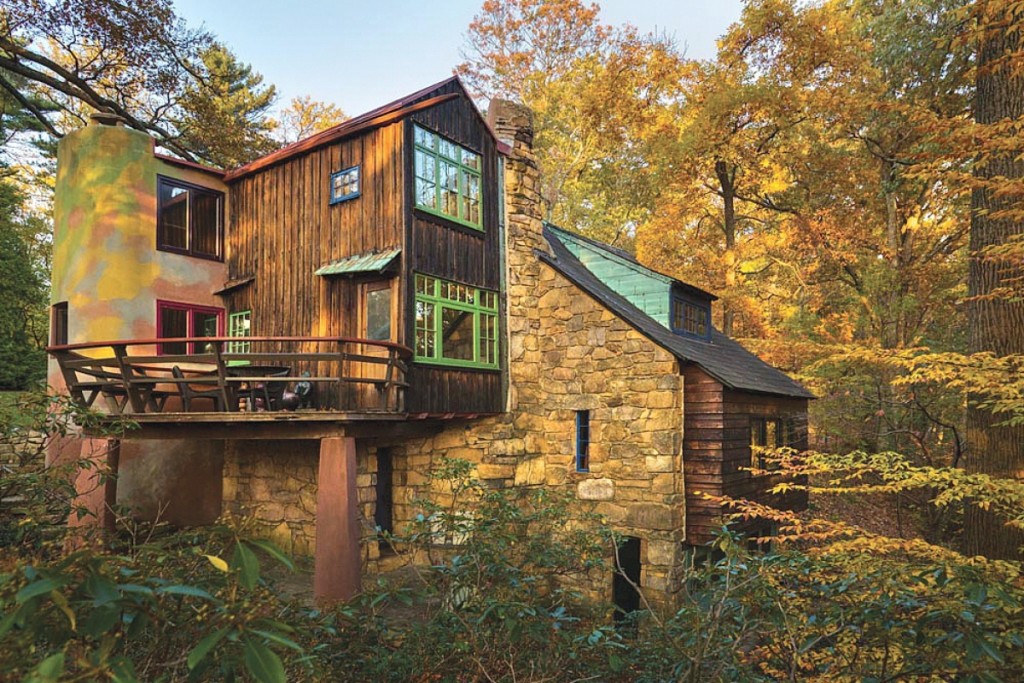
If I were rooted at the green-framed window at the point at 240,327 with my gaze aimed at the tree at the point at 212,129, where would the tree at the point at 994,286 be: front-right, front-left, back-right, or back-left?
back-right

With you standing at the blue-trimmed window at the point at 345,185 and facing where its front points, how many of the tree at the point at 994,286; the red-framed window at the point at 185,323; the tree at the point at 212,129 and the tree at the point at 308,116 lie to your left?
1

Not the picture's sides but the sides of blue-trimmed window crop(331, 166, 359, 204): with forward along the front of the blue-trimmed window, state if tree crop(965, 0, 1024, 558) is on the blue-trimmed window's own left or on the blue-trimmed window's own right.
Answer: on the blue-trimmed window's own left

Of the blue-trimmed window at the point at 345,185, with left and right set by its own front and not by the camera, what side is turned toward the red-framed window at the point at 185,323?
right

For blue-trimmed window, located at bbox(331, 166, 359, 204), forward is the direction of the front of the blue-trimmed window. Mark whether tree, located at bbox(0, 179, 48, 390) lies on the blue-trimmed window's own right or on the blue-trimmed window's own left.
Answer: on the blue-trimmed window's own right

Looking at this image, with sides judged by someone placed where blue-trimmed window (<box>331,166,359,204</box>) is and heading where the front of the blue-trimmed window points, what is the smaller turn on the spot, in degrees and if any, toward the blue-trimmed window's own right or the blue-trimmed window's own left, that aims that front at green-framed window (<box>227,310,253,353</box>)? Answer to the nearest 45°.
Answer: approximately 90° to the blue-trimmed window's own right

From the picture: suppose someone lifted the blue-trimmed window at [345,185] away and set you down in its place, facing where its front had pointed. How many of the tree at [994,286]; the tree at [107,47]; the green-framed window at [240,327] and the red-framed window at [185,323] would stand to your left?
1

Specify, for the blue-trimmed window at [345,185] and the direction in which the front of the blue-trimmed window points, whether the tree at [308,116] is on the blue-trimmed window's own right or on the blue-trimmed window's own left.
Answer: on the blue-trimmed window's own right

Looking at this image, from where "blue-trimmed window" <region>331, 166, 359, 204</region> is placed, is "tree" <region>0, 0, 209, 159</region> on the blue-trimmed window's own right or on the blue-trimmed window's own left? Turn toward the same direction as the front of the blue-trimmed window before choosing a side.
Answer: on the blue-trimmed window's own right

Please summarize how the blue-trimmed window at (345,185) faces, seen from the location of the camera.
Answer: facing the viewer and to the left of the viewer
